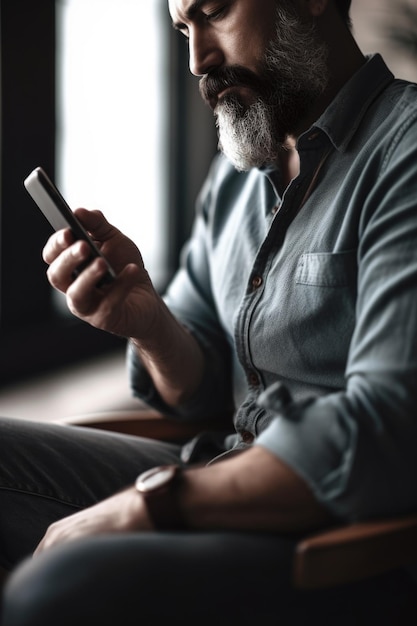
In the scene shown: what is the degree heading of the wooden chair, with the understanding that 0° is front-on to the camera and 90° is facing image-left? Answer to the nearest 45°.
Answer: approximately 45°

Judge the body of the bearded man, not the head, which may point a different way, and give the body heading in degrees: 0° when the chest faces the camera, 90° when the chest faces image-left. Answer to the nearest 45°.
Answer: approximately 45°
